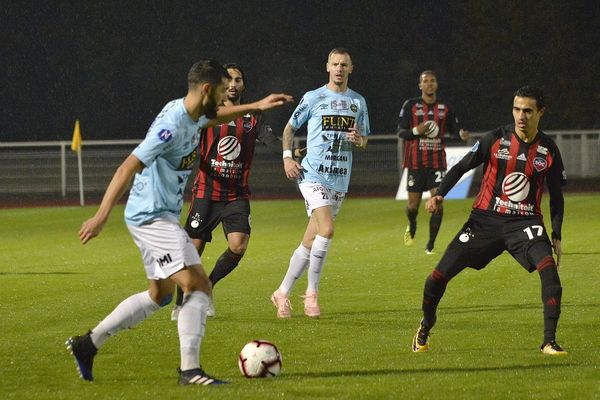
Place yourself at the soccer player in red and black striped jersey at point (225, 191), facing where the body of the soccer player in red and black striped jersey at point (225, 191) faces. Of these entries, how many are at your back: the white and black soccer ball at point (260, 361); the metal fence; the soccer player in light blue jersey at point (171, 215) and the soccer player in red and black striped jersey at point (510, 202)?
1

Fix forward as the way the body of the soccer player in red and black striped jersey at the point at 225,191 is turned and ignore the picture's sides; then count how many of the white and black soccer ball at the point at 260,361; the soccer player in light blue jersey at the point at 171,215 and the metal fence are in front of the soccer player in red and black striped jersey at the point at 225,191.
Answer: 2

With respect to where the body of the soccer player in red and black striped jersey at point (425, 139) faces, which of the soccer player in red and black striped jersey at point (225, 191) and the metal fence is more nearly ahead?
the soccer player in red and black striped jersey

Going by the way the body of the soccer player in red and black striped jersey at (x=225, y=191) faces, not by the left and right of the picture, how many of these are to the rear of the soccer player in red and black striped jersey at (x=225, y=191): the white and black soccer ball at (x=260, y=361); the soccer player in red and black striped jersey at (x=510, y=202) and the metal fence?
1

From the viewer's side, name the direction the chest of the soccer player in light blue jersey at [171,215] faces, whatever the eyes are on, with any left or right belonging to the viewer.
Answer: facing to the right of the viewer

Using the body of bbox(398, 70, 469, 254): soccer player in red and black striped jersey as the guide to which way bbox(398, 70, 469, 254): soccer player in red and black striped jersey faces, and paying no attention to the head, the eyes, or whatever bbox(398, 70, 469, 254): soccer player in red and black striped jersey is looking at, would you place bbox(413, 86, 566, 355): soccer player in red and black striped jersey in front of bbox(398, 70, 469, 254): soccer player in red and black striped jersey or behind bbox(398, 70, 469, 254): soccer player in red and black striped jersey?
in front

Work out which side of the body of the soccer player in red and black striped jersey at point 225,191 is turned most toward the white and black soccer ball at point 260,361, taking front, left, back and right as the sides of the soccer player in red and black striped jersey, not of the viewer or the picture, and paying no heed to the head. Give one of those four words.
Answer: front

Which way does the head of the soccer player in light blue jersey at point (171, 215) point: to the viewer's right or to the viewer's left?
to the viewer's right
